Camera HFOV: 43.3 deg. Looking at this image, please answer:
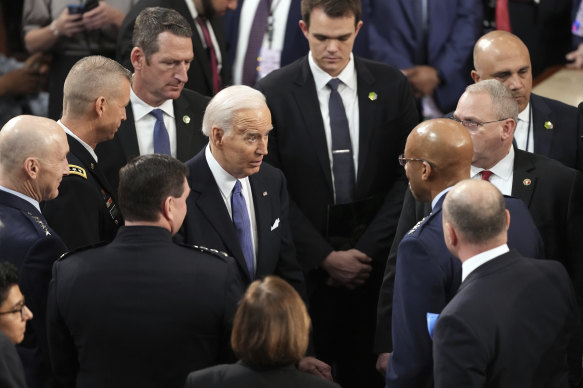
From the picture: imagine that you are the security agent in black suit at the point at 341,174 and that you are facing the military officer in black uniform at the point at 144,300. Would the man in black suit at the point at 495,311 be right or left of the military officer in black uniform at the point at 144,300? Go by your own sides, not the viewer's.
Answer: left

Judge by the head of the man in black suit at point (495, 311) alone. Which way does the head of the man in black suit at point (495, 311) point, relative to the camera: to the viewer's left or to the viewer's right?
to the viewer's left

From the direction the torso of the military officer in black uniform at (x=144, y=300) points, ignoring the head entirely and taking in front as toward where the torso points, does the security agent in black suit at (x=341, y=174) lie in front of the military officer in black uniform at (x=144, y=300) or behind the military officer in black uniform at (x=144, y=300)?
in front

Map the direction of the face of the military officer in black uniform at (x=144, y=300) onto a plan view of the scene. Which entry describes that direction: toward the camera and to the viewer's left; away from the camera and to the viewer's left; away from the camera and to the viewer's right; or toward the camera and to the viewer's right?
away from the camera and to the viewer's right

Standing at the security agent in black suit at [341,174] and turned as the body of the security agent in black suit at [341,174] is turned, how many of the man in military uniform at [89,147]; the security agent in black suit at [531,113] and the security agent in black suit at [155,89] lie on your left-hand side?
1

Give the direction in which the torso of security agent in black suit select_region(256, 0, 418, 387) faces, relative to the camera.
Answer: toward the camera

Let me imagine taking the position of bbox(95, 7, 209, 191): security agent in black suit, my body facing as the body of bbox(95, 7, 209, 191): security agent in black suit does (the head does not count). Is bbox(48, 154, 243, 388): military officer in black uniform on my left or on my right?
on my right

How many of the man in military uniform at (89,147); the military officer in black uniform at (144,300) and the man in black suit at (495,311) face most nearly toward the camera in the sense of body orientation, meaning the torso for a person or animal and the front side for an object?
0

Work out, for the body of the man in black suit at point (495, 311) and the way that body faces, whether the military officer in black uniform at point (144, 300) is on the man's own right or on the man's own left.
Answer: on the man's own left

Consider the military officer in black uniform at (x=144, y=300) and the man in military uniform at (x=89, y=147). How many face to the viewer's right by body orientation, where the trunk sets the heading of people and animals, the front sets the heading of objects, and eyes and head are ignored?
1

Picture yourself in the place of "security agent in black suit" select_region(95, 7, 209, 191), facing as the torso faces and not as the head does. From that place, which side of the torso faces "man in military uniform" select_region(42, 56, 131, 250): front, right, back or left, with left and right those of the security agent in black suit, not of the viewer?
right

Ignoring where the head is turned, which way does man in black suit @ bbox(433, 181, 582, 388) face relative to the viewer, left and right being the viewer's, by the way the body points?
facing away from the viewer and to the left of the viewer

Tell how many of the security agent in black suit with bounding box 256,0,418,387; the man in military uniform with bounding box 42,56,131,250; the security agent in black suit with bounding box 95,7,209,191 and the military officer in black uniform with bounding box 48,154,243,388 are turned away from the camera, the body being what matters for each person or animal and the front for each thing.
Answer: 1

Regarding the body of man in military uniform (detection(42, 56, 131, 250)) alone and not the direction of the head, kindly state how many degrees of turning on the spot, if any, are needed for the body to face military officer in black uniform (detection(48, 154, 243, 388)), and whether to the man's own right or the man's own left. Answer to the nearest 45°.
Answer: approximately 90° to the man's own right

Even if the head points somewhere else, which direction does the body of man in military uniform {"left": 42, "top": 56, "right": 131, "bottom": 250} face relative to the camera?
to the viewer's right

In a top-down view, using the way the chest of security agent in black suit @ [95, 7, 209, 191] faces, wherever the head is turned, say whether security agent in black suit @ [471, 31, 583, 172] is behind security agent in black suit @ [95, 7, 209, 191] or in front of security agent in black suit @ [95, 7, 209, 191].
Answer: in front

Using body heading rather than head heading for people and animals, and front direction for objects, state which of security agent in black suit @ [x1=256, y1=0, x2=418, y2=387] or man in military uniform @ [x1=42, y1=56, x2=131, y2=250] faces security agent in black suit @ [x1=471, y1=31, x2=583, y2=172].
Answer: the man in military uniform

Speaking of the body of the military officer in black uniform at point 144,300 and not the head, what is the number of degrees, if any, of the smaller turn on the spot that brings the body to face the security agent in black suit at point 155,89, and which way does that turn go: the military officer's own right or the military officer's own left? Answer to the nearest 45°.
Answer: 0° — they already face them

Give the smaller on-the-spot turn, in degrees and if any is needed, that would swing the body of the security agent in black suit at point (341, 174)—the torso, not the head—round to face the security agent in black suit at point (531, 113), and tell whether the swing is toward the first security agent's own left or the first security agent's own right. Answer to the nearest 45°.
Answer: approximately 90° to the first security agent's own left

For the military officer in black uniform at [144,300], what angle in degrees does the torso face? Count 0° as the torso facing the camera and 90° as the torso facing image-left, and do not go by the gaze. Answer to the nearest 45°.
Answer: approximately 180°

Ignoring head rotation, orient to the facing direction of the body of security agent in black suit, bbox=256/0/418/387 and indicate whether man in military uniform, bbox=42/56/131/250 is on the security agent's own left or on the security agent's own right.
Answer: on the security agent's own right
